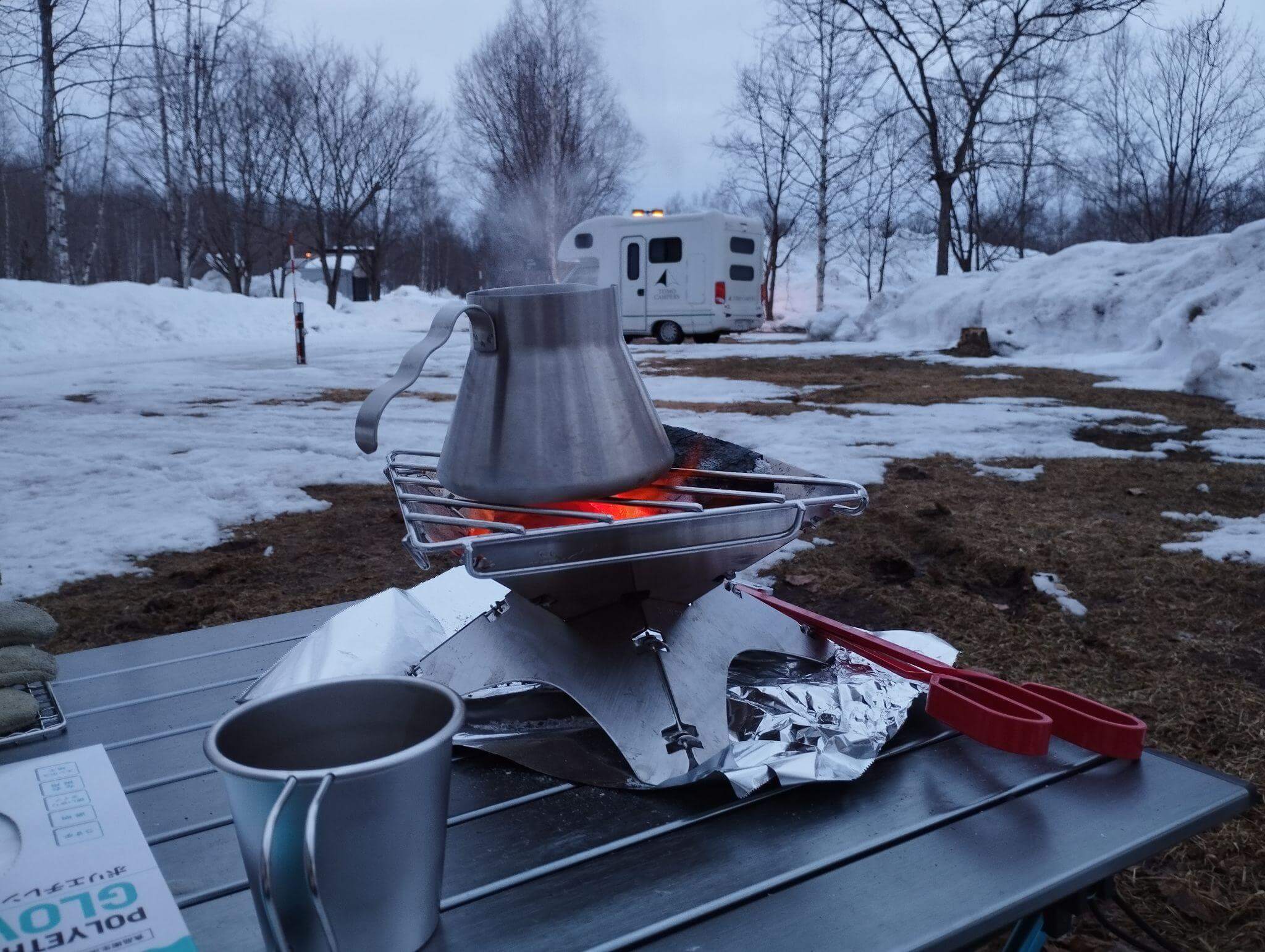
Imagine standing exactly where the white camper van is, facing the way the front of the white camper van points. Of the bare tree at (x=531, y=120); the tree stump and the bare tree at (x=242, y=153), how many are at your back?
1

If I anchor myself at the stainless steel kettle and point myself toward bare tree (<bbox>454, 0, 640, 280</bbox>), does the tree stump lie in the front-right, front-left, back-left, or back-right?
front-right

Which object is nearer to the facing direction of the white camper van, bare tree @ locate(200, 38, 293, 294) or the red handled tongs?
the bare tree

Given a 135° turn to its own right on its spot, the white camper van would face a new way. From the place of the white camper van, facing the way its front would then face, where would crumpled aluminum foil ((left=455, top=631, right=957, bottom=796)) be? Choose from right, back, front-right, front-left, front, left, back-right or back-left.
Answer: right

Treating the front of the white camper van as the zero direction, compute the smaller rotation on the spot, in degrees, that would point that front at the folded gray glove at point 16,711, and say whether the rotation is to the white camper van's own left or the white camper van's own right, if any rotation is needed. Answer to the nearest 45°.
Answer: approximately 135° to the white camper van's own left

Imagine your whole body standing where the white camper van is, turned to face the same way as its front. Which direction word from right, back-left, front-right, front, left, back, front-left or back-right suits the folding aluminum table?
back-left

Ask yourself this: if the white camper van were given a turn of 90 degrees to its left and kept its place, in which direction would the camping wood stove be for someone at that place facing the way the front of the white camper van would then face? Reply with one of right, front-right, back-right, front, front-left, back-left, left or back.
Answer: front-left

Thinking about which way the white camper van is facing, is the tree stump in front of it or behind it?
behind

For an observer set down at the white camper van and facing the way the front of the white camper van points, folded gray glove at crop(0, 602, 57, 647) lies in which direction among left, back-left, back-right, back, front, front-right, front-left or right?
back-left

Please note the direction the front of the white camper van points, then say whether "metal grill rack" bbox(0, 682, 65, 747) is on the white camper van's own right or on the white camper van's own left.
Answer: on the white camper van's own left

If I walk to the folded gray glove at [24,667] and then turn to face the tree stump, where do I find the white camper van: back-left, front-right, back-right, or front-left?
front-left

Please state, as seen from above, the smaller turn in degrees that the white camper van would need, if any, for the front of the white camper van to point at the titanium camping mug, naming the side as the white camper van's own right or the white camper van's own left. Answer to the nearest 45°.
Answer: approximately 135° to the white camper van's own left

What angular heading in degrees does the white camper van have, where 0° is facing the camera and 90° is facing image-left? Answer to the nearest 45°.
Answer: approximately 135°

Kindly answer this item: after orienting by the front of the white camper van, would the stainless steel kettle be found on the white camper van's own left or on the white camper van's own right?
on the white camper van's own left
